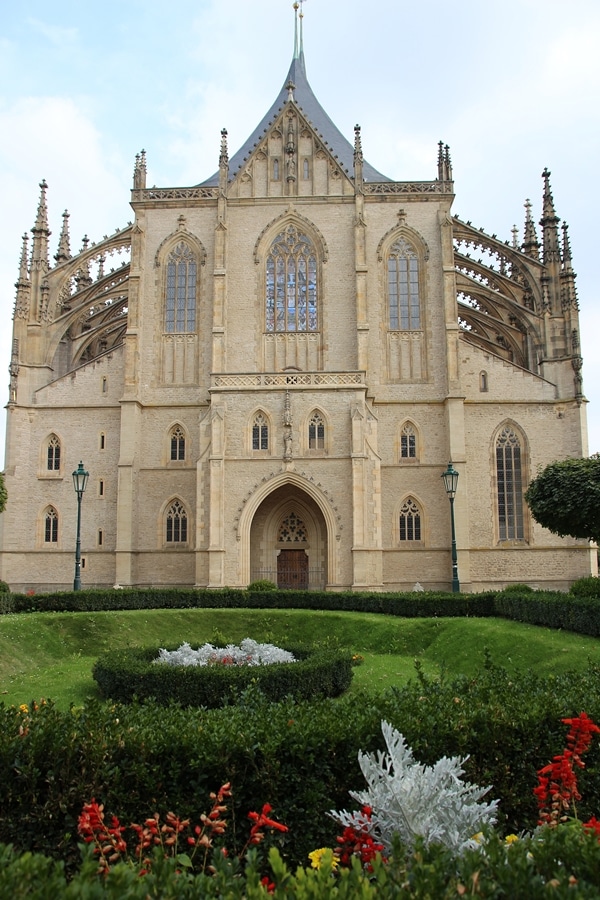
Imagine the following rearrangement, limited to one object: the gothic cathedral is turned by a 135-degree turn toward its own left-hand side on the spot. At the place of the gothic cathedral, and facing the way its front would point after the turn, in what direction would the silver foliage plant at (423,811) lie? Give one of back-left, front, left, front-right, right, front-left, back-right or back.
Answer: back-right

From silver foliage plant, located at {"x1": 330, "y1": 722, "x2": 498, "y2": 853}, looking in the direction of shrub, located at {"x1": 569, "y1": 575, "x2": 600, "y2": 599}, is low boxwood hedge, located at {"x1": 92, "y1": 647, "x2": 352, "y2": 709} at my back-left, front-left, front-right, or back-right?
front-left

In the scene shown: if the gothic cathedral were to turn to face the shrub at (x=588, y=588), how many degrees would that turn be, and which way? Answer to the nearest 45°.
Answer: approximately 45° to its left

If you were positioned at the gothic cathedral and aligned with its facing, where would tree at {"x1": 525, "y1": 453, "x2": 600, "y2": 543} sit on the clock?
The tree is roughly at 11 o'clock from the gothic cathedral.

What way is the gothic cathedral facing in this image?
toward the camera

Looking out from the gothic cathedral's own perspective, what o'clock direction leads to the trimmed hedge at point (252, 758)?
The trimmed hedge is roughly at 12 o'clock from the gothic cathedral.

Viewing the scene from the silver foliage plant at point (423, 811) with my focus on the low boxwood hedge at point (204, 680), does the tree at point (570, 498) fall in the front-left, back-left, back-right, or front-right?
front-right

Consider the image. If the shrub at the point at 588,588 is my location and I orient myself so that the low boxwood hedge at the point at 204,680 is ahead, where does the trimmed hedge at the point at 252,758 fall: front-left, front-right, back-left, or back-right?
front-left

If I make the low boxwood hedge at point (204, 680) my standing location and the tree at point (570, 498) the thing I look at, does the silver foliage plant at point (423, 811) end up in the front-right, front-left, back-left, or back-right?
back-right

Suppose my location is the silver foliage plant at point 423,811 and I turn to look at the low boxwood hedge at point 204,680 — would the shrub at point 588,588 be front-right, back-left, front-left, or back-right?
front-right

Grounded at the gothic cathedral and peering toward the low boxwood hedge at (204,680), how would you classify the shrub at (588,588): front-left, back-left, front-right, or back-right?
front-left

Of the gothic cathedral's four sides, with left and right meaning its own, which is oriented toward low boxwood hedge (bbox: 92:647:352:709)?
front
